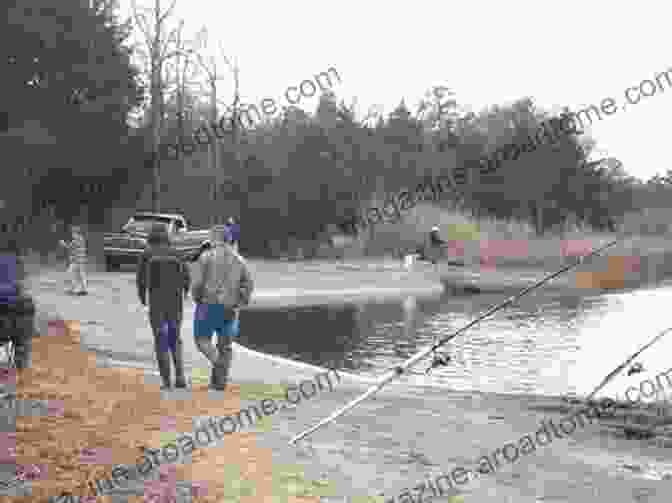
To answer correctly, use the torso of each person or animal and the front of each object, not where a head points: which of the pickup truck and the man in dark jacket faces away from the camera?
the man in dark jacket

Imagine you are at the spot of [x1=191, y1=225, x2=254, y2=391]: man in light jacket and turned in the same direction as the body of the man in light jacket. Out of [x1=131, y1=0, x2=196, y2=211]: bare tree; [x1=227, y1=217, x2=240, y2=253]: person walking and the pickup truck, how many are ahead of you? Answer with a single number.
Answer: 3

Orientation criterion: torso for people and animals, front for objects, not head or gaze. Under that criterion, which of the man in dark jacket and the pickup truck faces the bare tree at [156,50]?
the man in dark jacket

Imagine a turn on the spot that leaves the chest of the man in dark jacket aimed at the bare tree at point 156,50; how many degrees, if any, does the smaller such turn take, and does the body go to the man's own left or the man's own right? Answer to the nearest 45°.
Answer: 0° — they already face it

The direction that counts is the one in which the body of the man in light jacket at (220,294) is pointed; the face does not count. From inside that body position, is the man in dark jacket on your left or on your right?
on your left

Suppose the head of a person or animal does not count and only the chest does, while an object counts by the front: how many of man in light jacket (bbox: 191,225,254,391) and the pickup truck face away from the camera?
1

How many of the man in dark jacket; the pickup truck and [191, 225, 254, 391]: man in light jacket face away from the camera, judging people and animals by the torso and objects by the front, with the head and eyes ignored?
2

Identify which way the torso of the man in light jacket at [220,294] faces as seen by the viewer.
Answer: away from the camera

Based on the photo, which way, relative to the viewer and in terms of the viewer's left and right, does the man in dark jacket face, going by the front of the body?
facing away from the viewer
